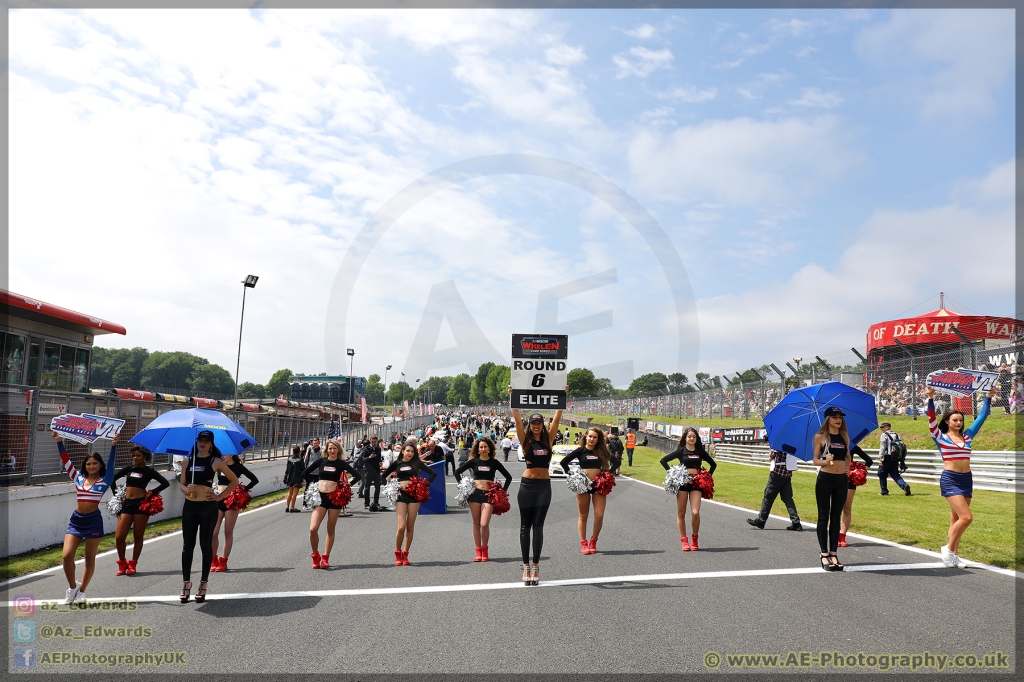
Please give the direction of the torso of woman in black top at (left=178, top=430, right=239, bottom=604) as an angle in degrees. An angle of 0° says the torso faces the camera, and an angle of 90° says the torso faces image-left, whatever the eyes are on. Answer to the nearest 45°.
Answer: approximately 0°

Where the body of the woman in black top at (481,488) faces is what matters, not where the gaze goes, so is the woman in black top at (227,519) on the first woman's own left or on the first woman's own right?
on the first woman's own right
